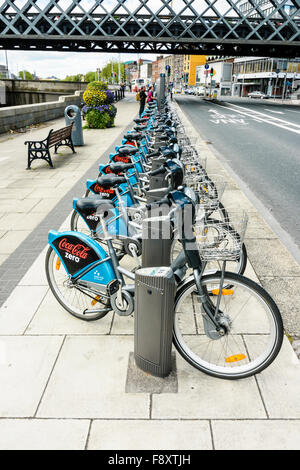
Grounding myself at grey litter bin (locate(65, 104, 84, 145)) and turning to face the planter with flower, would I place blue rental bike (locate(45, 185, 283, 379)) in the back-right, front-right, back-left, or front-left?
back-right

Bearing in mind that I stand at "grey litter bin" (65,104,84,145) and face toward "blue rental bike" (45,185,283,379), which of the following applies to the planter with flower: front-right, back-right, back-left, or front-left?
back-left

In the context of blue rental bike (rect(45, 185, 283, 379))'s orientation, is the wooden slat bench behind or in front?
behind

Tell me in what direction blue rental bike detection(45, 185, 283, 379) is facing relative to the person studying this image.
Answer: facing the viewer and to the right of the viewer

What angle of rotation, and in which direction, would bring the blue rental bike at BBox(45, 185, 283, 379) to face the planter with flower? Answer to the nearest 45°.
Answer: approximately 135° to its left

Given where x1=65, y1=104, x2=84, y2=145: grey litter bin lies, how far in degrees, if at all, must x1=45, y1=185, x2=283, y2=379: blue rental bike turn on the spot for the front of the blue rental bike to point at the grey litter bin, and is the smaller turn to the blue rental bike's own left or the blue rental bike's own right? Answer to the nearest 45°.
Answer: approximately 135° to the blue rental bike's own left
